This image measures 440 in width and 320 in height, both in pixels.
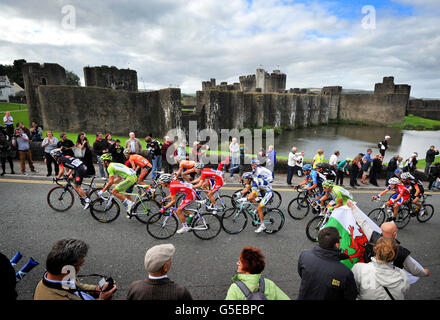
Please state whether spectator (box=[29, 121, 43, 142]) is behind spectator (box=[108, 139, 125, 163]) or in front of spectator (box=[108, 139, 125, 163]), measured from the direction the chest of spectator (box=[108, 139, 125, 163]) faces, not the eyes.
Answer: behind

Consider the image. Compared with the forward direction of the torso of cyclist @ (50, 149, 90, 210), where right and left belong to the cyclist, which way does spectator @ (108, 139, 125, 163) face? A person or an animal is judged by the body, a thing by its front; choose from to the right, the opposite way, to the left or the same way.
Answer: to the left

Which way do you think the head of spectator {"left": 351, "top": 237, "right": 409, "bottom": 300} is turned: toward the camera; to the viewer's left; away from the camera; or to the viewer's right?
away from the camera

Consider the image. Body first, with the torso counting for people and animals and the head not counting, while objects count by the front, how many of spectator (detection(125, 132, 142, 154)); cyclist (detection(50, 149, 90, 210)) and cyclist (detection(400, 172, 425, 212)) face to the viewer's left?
2

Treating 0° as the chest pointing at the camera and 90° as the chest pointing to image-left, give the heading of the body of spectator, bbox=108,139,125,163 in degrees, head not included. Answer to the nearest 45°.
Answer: approximately 0°

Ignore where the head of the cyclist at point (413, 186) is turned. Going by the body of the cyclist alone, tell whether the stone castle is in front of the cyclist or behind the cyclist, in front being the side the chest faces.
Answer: in front

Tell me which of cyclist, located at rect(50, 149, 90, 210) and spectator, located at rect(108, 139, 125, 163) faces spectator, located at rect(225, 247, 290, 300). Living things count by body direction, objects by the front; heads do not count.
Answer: spectator, located at rect(108, 139, 125, 163)

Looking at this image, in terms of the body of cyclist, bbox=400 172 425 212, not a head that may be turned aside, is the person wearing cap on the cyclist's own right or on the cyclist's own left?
on the cyclist's own left

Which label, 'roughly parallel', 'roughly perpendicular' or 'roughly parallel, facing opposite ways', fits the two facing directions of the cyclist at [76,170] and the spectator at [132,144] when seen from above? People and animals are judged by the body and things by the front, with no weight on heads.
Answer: roughly perpendicular

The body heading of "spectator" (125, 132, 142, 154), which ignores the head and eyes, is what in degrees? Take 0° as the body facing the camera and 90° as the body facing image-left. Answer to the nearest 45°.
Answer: approximately 0°

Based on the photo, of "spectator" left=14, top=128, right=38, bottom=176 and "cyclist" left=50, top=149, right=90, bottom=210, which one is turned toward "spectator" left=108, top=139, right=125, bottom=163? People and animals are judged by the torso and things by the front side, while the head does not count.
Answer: "spectator" left=14, top=128, right=38, bottom=176

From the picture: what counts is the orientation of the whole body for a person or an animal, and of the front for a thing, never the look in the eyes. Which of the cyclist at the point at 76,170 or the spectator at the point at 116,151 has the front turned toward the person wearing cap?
the spectator

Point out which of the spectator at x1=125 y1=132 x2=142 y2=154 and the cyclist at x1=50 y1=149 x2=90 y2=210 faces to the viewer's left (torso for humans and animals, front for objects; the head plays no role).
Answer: the cyclist

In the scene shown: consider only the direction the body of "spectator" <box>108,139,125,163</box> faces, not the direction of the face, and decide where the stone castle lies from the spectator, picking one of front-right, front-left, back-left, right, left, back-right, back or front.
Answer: back

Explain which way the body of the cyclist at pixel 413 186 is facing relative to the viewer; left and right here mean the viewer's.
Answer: facing to the left of the viewer

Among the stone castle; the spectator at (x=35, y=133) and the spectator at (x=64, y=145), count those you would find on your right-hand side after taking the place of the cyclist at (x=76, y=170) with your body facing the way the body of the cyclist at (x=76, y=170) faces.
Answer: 3

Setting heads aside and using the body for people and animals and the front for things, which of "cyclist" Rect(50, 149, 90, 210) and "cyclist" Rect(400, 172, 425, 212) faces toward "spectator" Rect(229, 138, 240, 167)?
"cyclist" Rect(400, 172, 425, 212)
